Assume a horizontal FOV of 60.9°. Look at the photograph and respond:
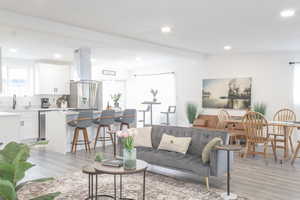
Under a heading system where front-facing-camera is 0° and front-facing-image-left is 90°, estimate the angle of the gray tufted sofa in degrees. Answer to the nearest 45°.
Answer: approximately 45°

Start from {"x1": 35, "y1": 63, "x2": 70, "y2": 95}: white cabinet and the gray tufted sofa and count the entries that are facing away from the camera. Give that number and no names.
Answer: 0

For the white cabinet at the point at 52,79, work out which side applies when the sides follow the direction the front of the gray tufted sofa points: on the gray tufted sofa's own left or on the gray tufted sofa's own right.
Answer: on the gray tufted sofa's own right

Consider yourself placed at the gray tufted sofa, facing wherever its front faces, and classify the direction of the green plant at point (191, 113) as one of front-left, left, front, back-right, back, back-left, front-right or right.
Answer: back-right

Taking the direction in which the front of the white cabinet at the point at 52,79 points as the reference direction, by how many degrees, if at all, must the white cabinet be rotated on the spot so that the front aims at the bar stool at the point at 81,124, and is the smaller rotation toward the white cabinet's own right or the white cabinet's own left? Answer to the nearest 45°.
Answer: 0° — it already faces it

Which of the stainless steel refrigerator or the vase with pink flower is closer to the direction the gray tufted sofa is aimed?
the vase with pink flower

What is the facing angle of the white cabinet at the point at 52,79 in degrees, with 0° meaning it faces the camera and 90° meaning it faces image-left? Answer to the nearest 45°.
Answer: approximately 0°

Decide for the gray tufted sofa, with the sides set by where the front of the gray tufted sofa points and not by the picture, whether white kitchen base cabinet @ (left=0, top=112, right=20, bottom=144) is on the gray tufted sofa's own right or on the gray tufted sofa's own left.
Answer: on the gray tufted sofa's own right

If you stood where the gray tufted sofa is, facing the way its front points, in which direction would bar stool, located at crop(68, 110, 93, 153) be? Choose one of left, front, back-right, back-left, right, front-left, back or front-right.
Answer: right

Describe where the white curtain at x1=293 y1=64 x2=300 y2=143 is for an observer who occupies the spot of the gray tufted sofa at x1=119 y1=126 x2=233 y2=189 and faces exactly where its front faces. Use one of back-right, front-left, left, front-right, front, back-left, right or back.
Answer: back

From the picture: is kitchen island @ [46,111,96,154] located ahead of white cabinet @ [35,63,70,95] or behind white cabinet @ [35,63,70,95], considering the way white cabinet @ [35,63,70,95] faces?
ahead

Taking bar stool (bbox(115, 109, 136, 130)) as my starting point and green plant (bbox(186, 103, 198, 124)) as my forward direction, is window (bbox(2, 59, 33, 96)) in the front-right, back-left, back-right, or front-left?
back-left

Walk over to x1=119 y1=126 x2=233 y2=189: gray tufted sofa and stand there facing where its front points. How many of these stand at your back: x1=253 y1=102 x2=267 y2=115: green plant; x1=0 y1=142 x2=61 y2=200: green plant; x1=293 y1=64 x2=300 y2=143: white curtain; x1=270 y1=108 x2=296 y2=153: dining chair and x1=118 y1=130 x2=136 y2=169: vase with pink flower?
3

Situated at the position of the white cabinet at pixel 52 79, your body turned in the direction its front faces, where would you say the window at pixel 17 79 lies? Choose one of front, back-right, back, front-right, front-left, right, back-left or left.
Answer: right

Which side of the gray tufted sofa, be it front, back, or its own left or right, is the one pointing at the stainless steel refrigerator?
right
